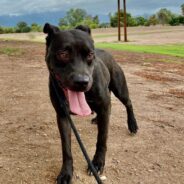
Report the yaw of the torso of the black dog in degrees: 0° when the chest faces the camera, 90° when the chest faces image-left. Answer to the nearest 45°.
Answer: approximately 45°
